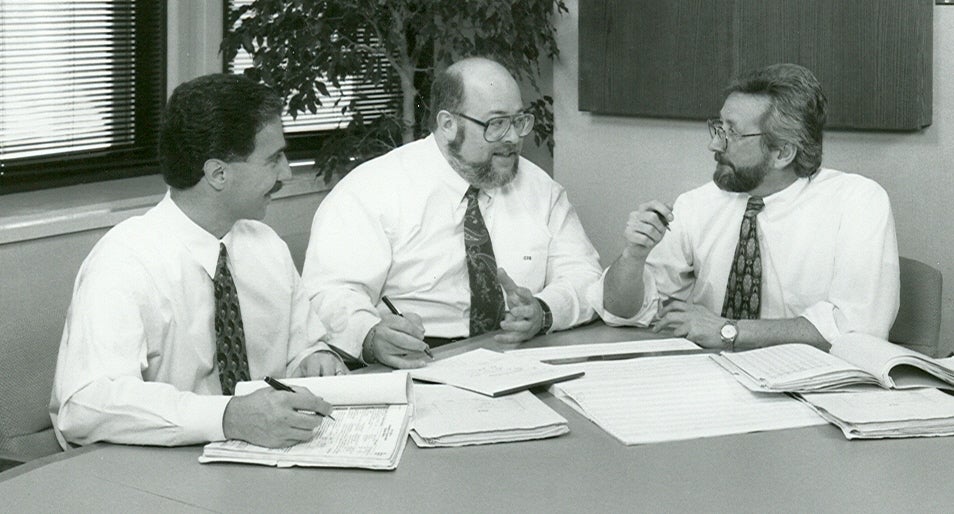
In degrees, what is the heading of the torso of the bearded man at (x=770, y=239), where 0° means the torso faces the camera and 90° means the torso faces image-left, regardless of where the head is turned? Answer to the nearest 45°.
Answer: approximately 45°

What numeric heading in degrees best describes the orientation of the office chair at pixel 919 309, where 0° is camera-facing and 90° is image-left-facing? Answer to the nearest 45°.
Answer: approximately 45°

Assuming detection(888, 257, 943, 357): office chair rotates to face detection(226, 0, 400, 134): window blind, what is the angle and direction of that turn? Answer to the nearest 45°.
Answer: approximately 90° to its right

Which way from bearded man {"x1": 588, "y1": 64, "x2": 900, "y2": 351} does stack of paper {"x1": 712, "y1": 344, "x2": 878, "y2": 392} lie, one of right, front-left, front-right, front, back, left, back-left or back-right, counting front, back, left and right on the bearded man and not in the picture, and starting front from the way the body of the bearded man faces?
front-left

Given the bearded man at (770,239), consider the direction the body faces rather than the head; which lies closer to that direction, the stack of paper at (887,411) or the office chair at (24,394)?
the office chair

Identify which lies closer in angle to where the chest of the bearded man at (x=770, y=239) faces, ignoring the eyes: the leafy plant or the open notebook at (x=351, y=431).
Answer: the open notebook

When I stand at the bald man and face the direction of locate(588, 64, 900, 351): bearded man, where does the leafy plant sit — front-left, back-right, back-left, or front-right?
back-left

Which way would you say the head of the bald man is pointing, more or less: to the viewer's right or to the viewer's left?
to the viewer's right

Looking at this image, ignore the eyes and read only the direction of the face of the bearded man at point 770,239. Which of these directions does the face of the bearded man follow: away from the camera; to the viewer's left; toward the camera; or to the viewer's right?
to the viewer's left
